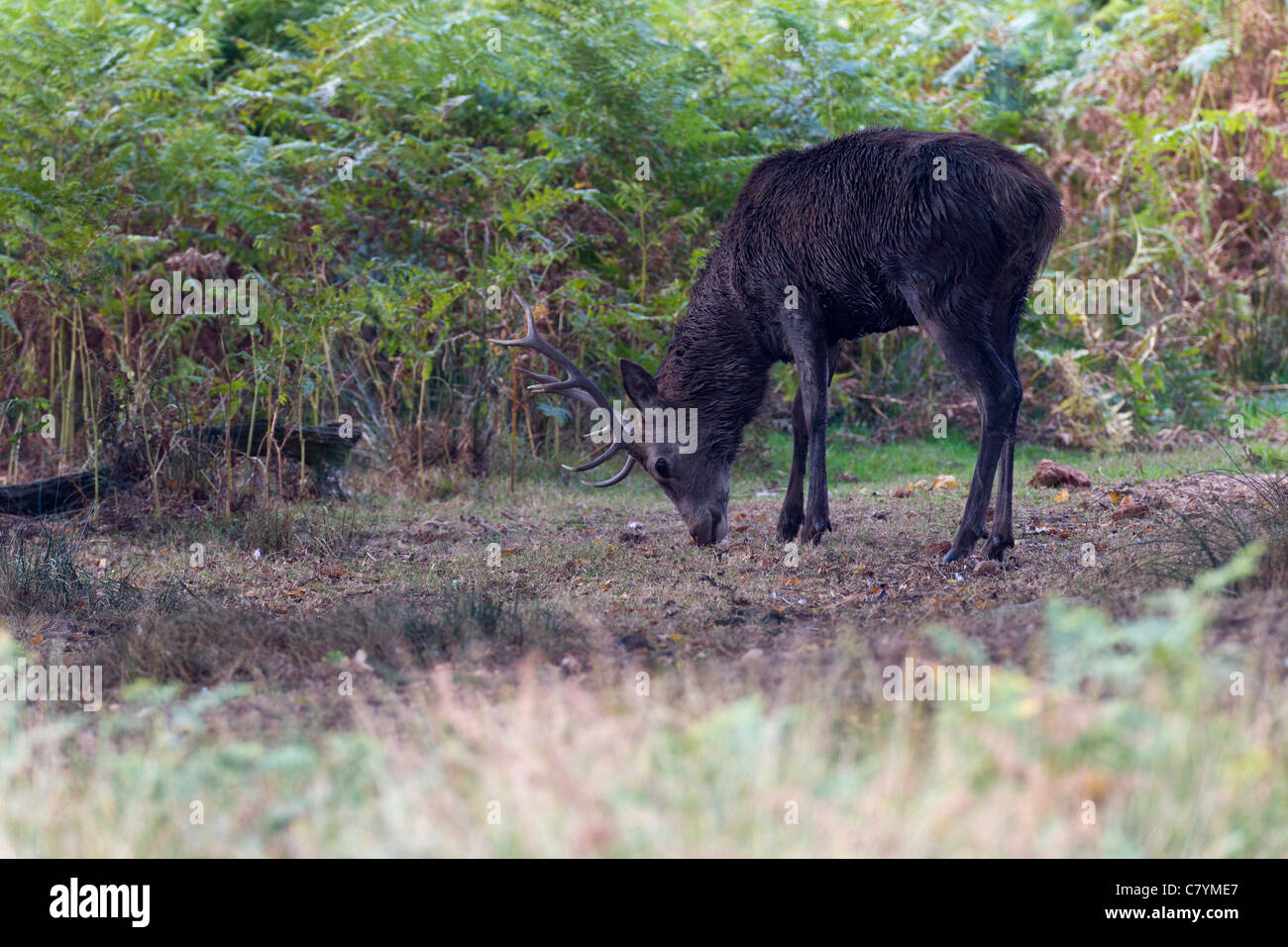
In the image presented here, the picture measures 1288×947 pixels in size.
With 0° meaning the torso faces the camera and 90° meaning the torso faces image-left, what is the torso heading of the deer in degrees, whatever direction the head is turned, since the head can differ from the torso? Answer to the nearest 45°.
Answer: approximately 90°

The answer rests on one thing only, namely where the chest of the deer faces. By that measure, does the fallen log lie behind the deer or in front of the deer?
in front
